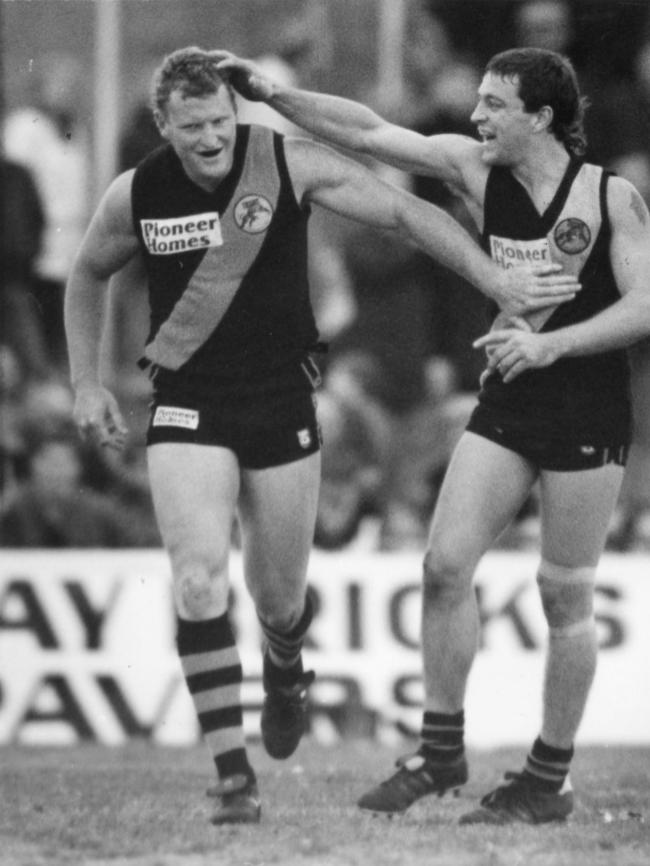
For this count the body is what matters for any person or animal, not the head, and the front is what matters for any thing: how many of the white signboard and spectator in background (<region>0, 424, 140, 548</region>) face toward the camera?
2

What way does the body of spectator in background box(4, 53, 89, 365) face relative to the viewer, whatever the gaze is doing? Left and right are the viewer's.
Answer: facing the viewer and to the right of the viewer

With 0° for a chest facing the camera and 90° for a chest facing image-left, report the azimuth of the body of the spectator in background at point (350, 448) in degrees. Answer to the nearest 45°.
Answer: approximately 45°

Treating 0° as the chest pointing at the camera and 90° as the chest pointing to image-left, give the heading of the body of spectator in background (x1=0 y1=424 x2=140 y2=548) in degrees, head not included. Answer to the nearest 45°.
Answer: approximately 0°

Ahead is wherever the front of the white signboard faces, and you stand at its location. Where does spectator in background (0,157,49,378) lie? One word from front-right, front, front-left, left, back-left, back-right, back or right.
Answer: back-right

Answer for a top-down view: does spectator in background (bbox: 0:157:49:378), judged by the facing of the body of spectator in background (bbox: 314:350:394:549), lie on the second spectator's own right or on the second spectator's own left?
on the second spectator's own right
